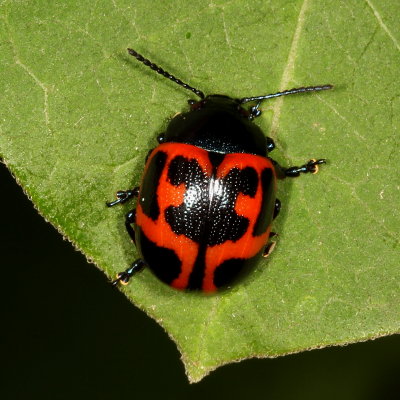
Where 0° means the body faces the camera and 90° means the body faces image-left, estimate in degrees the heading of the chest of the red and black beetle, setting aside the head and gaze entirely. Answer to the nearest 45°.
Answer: approximately 180°
